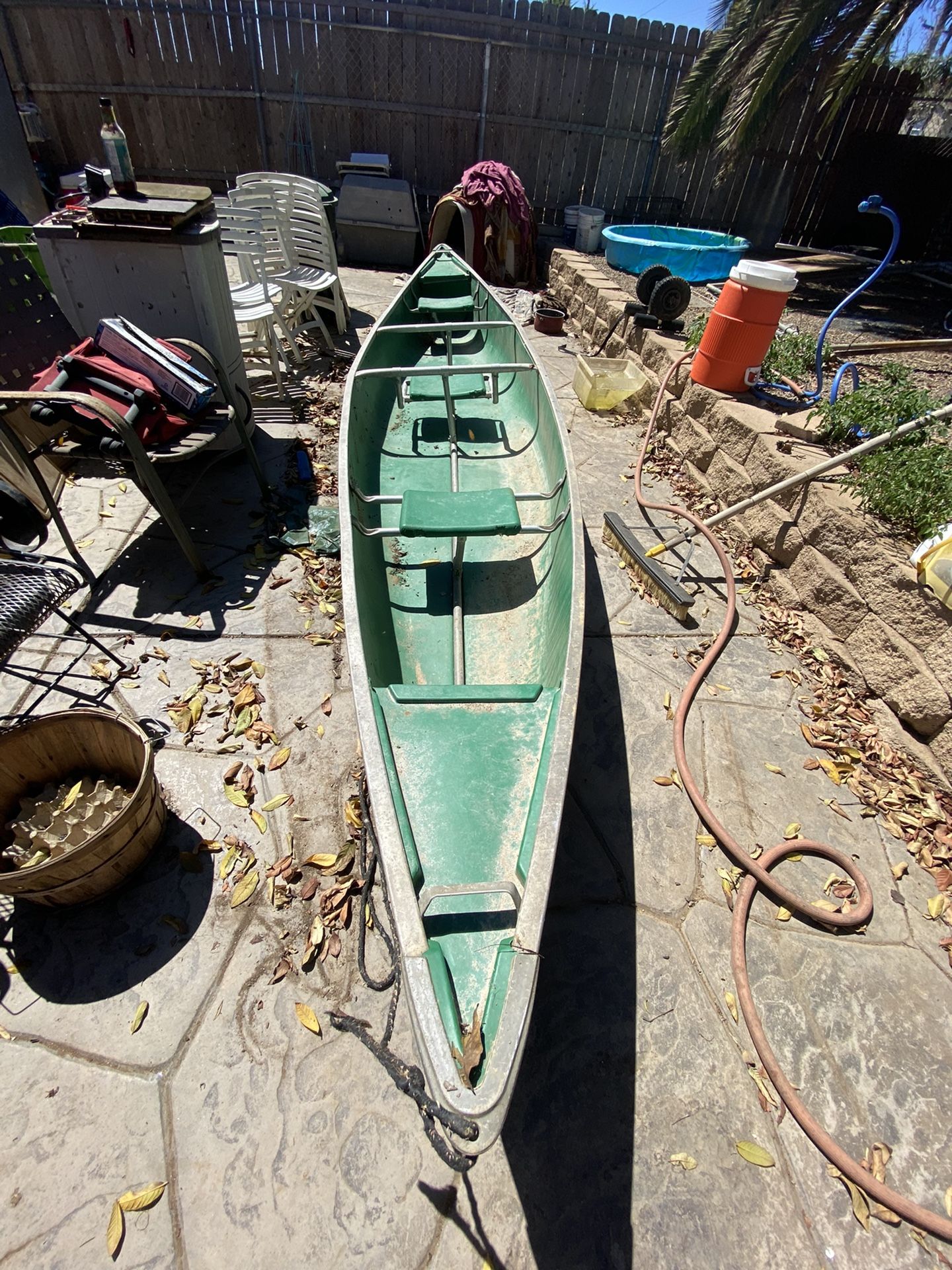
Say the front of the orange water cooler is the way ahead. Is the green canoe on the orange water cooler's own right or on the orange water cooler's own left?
on the orange water cooler's own right

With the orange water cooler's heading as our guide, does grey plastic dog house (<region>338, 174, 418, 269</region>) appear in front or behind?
behind

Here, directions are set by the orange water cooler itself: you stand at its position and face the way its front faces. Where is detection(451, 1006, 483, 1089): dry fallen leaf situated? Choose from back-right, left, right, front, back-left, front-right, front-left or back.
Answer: front-right

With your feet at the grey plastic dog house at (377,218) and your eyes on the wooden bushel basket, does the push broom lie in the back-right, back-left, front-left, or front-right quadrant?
front-left

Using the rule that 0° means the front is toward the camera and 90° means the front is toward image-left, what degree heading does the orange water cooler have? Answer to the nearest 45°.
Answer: approximately 315°

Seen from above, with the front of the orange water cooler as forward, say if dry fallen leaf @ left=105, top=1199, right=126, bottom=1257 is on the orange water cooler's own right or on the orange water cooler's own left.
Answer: on the orange water cooler's own right

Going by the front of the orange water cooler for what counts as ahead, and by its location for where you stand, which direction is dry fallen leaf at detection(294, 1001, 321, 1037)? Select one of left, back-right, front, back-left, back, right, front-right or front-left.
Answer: front-right

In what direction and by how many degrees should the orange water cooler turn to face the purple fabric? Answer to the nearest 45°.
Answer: approximately 180°

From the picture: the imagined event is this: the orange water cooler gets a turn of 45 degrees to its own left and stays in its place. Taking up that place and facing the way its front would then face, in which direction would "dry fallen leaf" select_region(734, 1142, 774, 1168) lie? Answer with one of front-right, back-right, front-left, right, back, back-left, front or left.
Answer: right

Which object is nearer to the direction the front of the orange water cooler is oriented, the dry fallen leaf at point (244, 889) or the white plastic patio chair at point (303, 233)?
the dry fallen leaf
